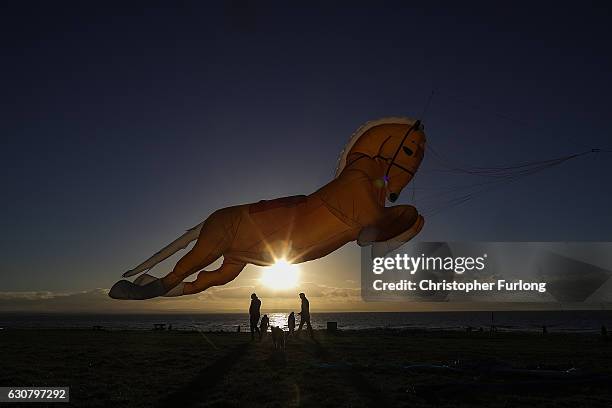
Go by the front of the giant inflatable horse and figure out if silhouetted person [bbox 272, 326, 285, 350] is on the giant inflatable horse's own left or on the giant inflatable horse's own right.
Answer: on the giant inflatable horse's own left

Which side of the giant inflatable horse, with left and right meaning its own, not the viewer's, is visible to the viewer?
right
